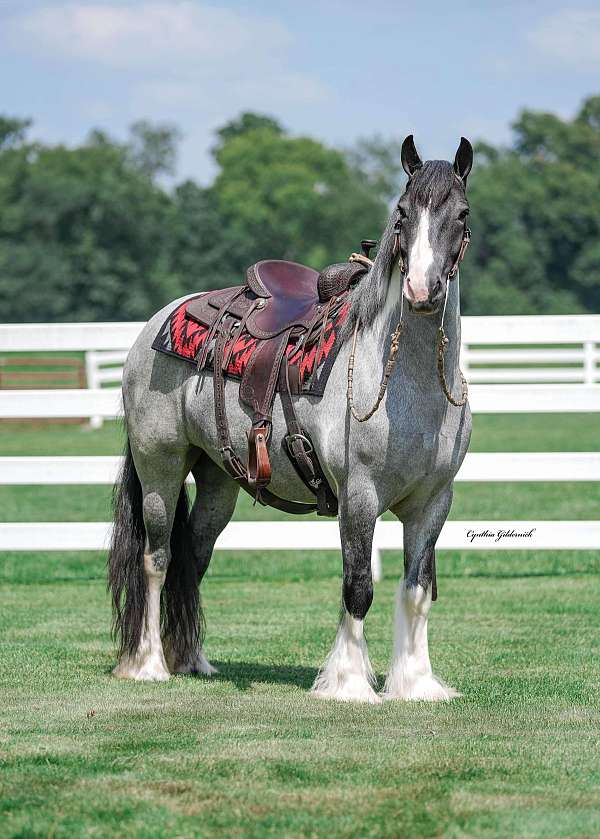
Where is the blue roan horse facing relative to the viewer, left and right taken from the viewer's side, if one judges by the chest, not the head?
facing the viewer and to the right of the viewer
